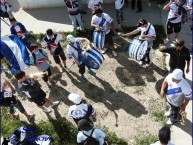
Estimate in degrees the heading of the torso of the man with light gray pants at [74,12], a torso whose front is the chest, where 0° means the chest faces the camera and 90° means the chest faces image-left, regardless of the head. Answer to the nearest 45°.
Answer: approximately 0°

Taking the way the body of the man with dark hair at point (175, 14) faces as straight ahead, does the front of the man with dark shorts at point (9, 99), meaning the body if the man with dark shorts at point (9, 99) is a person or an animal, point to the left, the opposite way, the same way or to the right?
to the left

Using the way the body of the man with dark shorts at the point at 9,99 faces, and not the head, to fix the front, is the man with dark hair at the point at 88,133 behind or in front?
in front

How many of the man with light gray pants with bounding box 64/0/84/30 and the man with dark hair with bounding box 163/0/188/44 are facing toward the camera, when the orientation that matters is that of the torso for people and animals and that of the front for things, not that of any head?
2

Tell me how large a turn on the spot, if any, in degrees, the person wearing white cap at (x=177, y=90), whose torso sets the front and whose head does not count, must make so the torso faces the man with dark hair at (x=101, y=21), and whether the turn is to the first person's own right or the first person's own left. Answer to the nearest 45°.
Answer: approximately 90° to the first person's own right

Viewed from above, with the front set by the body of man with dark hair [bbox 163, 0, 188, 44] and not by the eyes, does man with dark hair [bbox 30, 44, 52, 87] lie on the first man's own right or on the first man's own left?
on the first man's own right

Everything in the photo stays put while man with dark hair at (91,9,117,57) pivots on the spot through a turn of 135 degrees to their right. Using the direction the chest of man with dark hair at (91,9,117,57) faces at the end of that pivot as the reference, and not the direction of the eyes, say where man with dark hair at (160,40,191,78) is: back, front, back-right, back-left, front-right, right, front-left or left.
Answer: back-right

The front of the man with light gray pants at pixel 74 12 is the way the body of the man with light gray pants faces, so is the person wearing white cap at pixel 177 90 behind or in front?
in front

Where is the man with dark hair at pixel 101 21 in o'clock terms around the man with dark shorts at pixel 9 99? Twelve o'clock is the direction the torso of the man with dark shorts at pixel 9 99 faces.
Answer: the man with dark hair at pixel 101 21 is roughly at 10 o'clock from the man with dark shorts at pixel 9 99.

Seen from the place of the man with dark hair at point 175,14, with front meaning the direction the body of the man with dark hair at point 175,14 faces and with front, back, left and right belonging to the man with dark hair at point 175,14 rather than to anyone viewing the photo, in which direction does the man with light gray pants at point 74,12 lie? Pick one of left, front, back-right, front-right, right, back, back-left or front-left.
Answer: right

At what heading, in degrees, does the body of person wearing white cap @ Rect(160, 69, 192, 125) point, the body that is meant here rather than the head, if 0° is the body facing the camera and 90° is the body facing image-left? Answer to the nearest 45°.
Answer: approximately 45°
